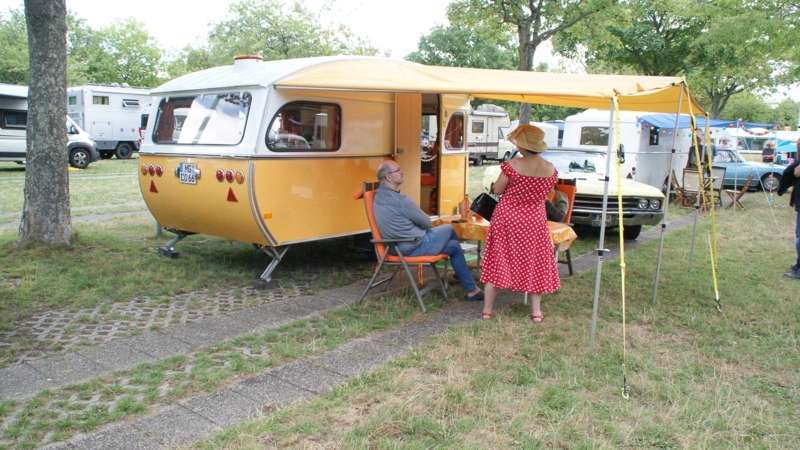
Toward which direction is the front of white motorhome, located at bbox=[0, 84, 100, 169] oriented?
to the viewer's right

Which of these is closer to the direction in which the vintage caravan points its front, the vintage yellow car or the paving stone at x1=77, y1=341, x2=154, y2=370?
the vintage yellow car

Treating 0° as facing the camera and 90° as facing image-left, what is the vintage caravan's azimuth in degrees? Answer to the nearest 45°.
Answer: approximately 225°

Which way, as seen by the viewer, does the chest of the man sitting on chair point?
to the viewer's right

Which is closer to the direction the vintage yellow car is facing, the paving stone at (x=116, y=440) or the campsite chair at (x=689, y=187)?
the paving stone

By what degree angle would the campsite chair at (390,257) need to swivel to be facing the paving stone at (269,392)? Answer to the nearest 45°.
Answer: approximately 90° to its right

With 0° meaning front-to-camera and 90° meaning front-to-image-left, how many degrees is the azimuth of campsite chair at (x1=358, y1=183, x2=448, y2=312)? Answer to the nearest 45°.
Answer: approximately 270°

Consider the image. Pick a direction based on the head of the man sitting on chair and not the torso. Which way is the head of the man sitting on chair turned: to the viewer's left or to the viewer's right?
to the viewer's right
